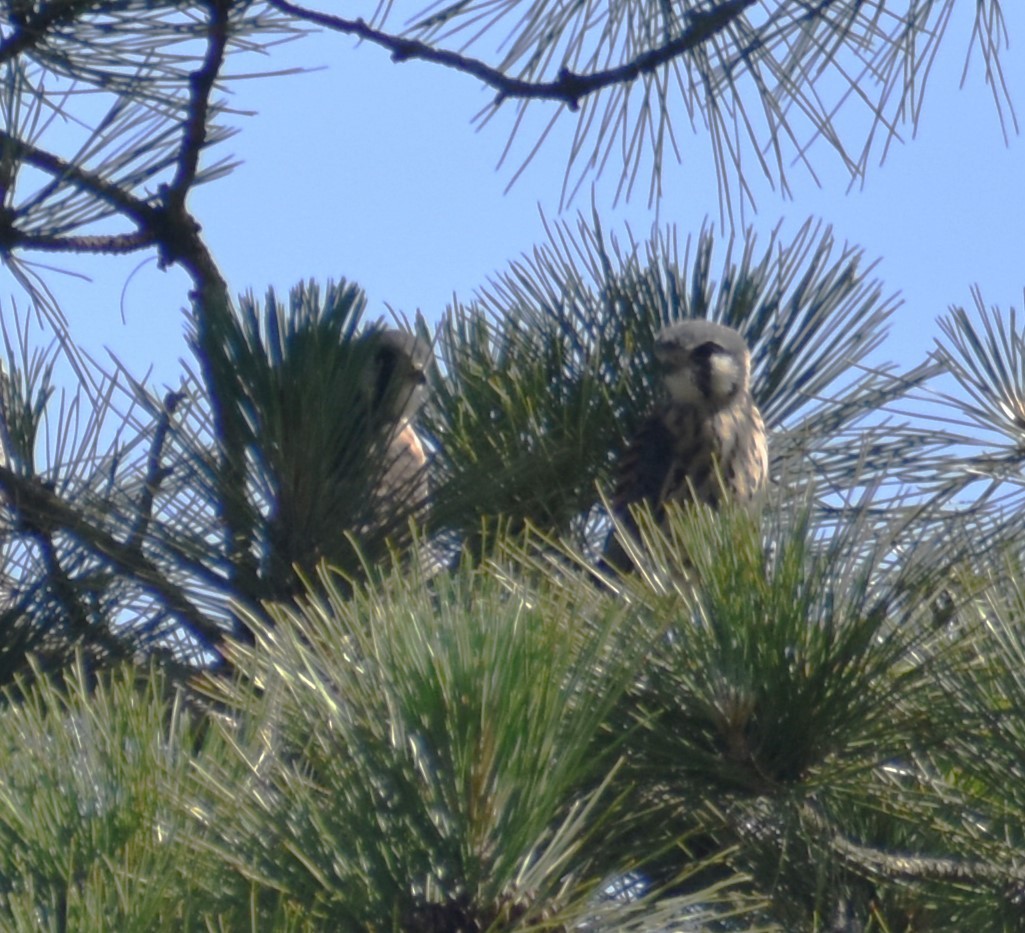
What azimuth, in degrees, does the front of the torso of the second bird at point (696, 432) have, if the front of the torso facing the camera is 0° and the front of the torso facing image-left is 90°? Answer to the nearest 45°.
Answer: approximately 315°

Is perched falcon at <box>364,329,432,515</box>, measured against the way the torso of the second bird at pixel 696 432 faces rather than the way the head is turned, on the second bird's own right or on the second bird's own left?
on the second bird's own right
